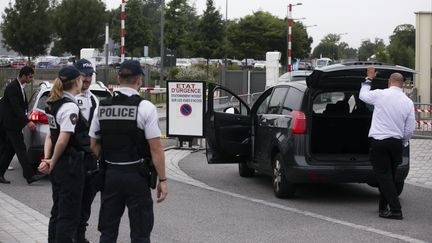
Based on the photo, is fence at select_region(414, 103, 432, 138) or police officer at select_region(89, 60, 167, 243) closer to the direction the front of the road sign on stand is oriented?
the police officer

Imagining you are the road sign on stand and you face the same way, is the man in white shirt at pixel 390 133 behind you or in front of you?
in front

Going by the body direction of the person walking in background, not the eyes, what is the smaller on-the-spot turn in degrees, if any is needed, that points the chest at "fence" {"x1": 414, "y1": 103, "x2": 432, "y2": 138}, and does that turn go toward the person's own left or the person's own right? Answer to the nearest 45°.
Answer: approximately 45° to the person's own left

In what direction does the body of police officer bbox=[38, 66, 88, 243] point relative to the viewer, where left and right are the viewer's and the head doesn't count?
facing away from the viewer and to the right of the viewer

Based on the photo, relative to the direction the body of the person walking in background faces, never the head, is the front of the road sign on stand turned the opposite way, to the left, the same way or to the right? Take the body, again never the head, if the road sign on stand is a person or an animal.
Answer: to the right

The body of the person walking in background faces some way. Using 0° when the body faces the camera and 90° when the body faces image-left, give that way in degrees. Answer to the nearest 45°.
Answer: approximately 270°

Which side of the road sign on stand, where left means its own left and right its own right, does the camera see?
front

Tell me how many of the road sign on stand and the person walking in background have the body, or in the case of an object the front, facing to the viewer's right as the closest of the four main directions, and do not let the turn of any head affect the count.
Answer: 1

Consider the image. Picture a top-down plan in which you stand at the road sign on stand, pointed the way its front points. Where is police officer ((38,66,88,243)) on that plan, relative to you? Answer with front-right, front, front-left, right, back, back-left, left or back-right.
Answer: front

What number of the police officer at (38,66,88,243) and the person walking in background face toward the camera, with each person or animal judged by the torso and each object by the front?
0

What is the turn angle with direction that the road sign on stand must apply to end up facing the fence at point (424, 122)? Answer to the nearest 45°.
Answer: approximately 135° to its left

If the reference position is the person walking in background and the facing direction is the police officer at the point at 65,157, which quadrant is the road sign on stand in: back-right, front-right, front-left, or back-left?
back-left

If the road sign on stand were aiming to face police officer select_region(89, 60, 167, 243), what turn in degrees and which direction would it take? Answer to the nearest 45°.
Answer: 0° — it already faces them

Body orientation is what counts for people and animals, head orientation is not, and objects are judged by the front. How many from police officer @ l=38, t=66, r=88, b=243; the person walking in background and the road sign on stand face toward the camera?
1
